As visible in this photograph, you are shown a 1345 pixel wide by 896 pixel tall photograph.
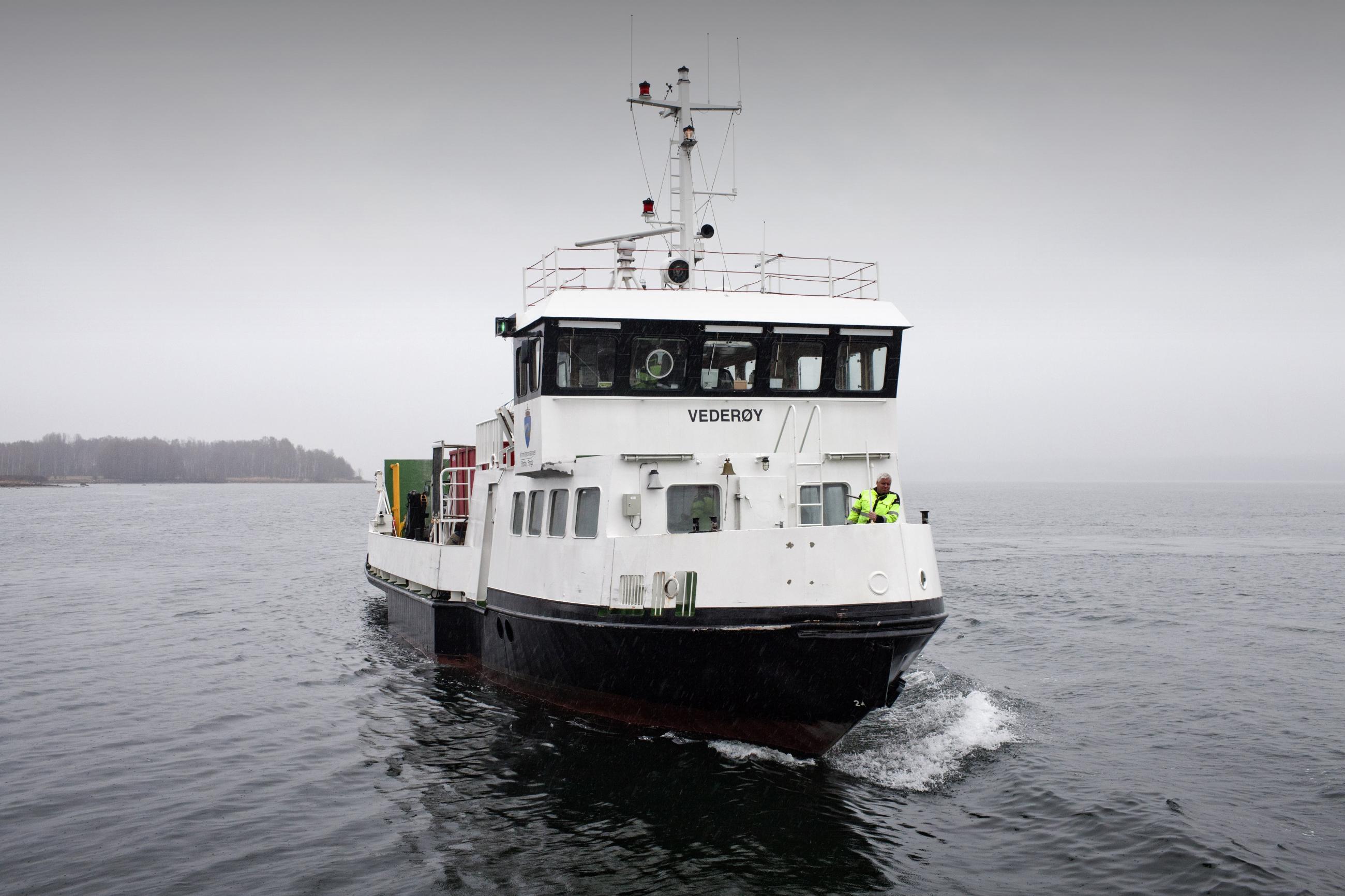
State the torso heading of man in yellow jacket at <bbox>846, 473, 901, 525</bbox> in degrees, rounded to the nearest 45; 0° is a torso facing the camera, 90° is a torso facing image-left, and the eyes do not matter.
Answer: approximately 0°

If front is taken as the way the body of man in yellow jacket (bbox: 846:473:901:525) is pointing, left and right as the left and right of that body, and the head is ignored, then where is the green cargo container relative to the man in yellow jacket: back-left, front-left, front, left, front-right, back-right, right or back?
back-right
